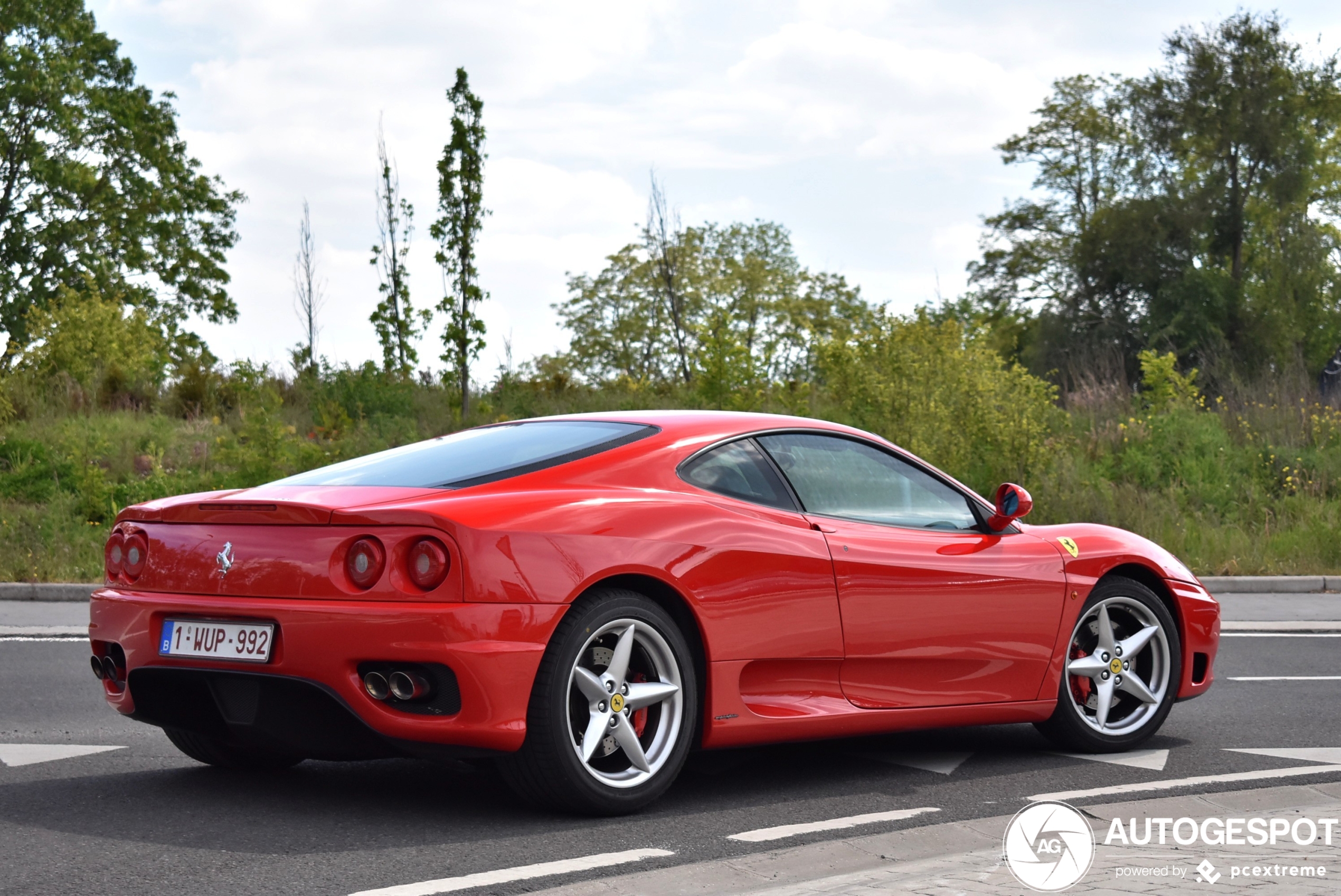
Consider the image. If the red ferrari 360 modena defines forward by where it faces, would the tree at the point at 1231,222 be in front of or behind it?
in front

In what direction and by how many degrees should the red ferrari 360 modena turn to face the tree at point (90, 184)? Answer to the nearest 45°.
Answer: approximately 45° to its left

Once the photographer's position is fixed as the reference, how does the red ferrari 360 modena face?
facing away from the viewer and to the right of the viewer

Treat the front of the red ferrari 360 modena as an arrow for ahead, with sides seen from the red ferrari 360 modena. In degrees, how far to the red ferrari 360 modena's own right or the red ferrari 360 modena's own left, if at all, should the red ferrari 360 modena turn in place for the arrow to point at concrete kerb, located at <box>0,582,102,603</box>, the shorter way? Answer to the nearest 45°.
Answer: approximately 90° to the red ferrari 360 modena's own left

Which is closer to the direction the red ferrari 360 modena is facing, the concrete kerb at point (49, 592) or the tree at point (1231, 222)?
the tree

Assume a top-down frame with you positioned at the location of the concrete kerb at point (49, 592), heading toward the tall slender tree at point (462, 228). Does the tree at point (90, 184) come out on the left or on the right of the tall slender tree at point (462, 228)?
left

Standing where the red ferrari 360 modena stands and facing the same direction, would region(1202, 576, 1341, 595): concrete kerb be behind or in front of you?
in front
